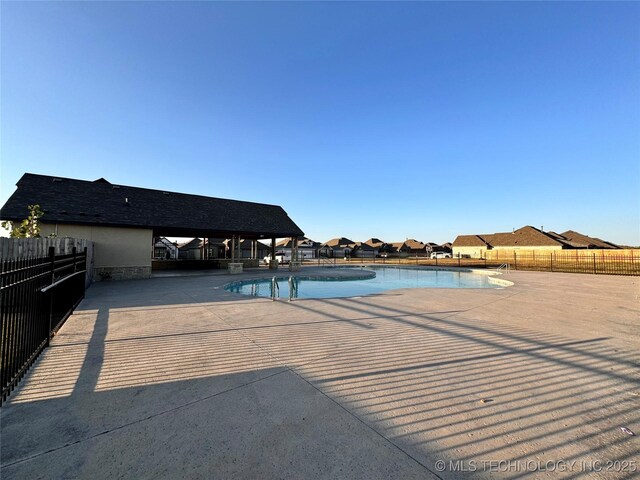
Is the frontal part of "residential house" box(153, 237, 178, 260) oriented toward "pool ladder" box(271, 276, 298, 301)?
yes

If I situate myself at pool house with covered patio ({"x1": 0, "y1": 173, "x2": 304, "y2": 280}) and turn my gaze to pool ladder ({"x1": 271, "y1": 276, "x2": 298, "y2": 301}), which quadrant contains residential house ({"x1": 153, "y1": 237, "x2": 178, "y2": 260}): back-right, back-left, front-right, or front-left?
back-left

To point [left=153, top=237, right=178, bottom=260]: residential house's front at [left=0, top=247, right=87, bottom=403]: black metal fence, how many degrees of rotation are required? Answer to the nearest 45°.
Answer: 0° — it already faces it

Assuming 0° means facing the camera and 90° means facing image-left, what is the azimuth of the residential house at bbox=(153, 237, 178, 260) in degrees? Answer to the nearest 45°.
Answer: approximately 0°

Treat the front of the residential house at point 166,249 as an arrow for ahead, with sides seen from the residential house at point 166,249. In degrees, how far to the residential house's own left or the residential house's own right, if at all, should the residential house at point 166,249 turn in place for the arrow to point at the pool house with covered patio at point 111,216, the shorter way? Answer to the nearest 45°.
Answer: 0° — it already faces it

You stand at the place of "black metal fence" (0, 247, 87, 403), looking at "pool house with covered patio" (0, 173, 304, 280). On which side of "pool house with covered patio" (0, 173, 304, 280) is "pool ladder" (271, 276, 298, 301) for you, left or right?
right
